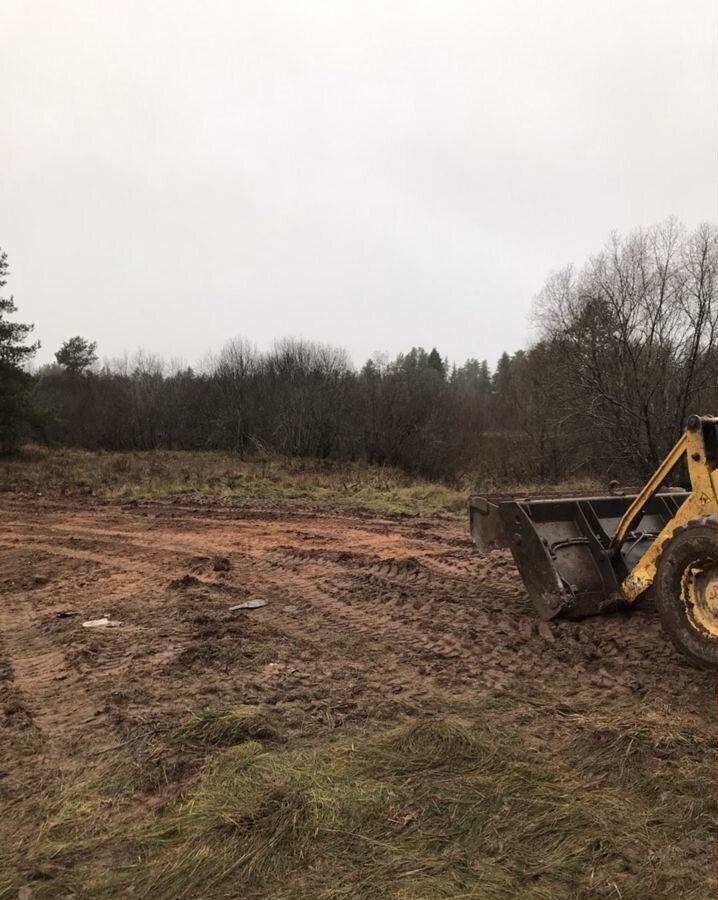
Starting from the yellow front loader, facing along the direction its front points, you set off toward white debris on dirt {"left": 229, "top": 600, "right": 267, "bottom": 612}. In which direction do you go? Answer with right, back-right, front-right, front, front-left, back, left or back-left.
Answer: front-left

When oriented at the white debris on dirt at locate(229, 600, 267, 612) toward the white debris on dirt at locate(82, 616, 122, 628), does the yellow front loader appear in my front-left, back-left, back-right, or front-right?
back-left

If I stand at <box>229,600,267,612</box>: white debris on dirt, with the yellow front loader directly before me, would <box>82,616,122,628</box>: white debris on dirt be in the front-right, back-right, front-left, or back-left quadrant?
back-right

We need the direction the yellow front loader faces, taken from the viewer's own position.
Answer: facing away from the viewer and to the left of the viewer

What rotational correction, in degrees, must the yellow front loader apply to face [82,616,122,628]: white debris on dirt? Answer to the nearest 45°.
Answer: approximately 45° to its left
